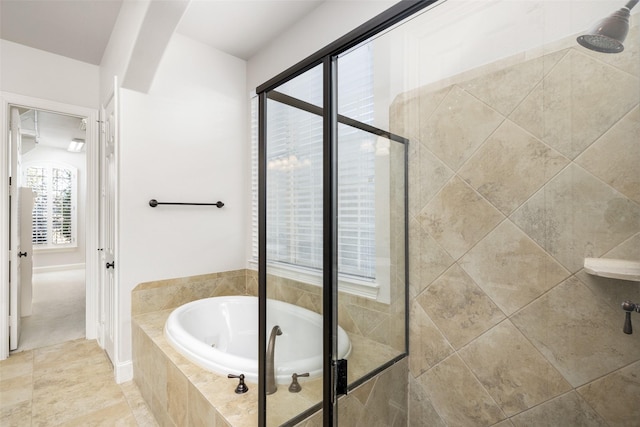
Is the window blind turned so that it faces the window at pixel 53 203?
no

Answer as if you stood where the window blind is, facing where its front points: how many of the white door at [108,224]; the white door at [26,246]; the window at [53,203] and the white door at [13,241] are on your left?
0

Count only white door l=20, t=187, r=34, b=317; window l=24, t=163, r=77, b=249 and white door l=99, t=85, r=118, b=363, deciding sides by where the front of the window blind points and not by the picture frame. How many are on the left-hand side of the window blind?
0

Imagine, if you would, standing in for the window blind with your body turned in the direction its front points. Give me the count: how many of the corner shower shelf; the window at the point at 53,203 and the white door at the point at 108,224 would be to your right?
2

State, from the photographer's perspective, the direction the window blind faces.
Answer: facing the viewer and to the left of the viewer

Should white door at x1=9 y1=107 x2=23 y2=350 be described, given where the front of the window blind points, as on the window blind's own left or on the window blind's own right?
on the window blind's own right

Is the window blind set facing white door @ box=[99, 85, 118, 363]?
no

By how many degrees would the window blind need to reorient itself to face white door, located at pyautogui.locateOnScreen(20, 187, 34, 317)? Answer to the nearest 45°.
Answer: approximately 90° to its right

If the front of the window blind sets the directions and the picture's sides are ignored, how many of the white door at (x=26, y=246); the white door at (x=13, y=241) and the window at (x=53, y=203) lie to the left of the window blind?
0

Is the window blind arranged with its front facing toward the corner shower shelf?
no
